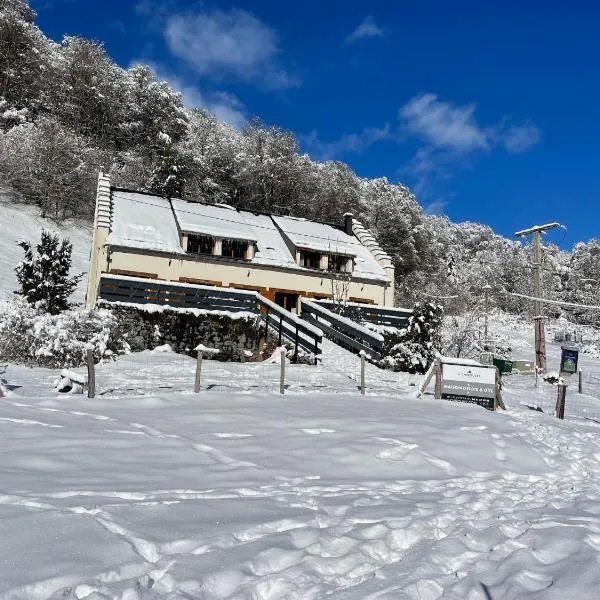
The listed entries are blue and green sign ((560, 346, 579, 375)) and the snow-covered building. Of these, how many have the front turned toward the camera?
2

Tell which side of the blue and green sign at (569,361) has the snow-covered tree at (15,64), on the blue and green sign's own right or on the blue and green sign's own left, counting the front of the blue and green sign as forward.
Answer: on the blue and green sign's own right

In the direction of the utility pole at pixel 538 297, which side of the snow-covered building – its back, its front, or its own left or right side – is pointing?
left

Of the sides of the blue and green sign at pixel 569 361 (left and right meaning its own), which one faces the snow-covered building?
right

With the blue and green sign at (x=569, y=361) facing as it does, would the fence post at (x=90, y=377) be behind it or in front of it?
in front

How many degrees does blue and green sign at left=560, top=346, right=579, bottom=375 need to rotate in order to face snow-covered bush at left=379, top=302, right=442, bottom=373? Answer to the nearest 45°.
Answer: approximately 45° to its right

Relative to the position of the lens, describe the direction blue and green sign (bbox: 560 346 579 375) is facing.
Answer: facing the viewer

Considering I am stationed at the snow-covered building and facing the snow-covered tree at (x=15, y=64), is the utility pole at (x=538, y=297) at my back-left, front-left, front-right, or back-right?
back-right

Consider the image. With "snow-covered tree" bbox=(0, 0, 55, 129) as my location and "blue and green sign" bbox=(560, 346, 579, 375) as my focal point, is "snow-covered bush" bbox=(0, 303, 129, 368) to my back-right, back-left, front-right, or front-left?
front-right

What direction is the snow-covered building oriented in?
toward the camera

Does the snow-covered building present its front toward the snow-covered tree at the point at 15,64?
no
